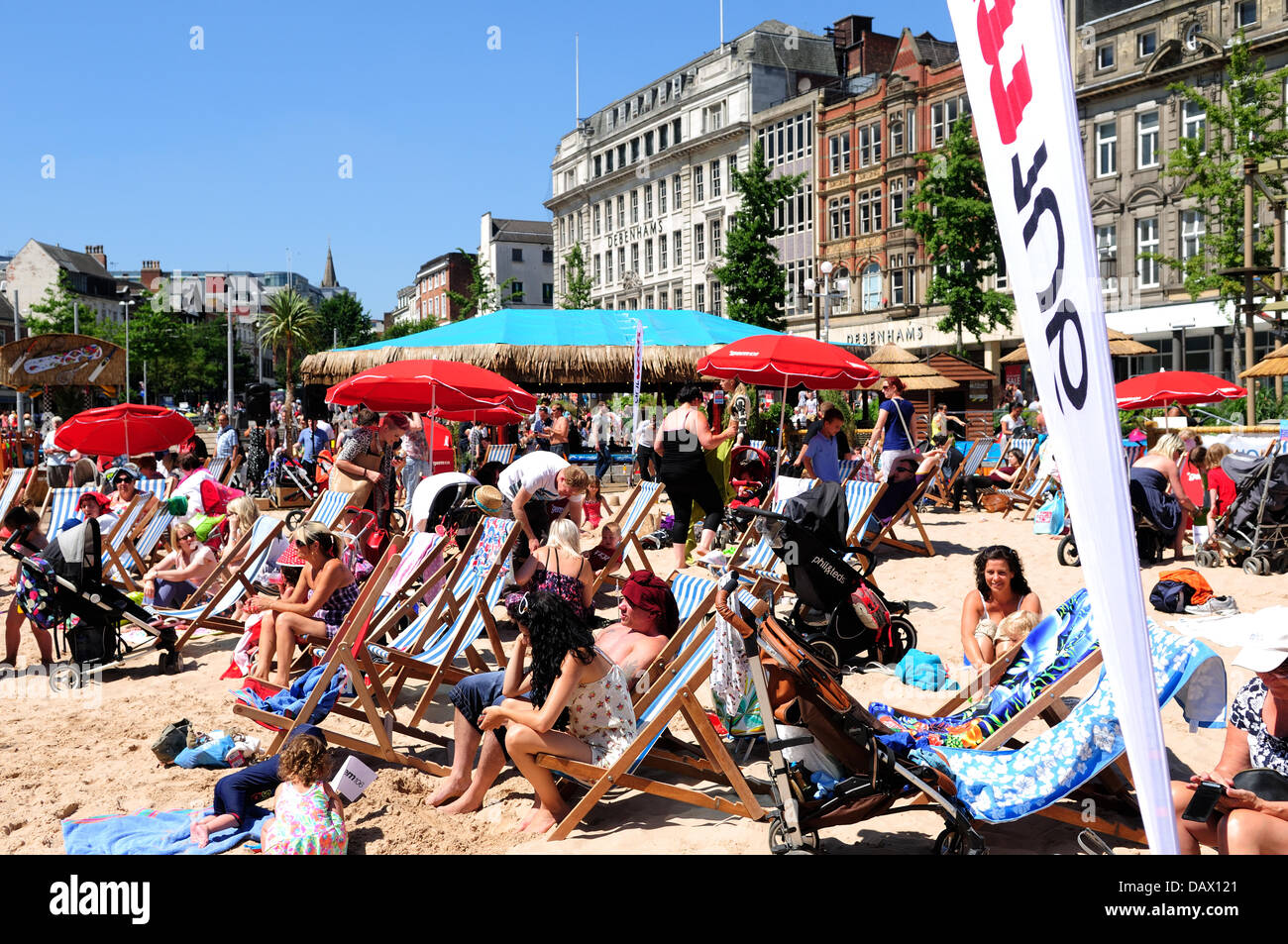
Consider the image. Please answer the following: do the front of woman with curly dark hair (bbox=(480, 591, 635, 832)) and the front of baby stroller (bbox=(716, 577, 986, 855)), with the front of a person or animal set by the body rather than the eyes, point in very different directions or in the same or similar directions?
very different directions

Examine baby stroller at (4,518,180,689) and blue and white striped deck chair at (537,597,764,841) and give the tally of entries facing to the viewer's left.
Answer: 1

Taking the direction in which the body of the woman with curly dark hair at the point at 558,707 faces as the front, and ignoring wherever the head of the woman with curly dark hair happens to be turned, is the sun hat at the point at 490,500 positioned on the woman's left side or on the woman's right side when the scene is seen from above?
on the woman's right side

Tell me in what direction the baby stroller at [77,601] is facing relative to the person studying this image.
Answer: facing to the right of the viewer

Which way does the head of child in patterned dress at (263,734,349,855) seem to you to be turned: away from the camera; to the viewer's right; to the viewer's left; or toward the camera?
away from the camera

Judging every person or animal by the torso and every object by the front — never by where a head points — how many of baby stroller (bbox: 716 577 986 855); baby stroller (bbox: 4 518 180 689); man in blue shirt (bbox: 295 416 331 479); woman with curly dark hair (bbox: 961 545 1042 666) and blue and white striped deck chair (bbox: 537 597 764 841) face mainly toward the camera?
2

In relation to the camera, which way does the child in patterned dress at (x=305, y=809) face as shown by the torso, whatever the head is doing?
away from the camera

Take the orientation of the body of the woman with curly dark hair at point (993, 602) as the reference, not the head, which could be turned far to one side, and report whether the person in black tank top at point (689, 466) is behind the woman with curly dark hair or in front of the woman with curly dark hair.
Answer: behind

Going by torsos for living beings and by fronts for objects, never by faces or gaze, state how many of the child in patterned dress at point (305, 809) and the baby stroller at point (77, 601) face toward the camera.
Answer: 0

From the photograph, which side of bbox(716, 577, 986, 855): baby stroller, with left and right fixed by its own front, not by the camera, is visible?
right

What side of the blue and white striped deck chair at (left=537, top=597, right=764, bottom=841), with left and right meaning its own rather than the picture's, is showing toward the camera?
left

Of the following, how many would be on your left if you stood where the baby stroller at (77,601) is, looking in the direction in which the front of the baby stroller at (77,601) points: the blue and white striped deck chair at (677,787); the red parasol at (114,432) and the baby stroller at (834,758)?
1
